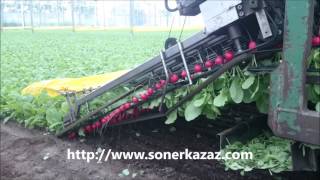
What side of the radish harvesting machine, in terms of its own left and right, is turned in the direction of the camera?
left
